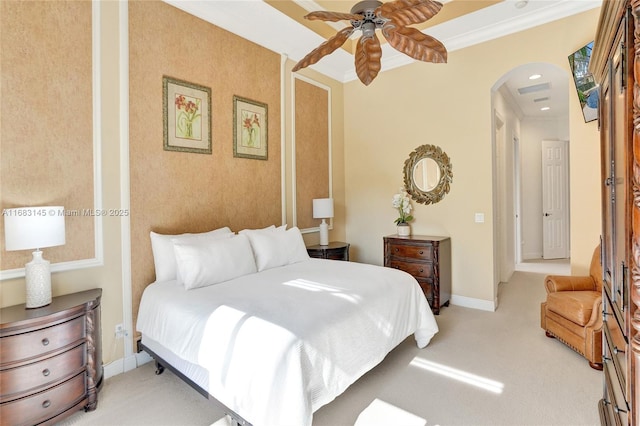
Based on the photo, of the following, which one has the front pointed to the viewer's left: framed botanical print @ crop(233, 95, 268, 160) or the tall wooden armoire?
the tall wooden armoire

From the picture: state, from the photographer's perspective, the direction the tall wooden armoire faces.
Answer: facing to the left of the viewer

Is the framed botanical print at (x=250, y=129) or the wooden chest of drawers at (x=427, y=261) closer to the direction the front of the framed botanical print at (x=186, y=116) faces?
the wooden chest of drawers

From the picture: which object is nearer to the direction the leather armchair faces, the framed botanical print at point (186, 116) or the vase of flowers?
the framed botanical print

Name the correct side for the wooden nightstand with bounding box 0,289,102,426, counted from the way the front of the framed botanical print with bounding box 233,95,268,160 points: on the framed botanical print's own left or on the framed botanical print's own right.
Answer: on the framed botanical print's own right
